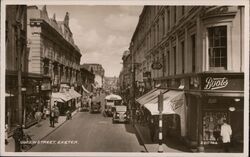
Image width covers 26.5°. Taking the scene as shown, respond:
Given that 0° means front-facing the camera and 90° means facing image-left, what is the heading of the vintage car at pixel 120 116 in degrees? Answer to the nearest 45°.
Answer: approximately 0°

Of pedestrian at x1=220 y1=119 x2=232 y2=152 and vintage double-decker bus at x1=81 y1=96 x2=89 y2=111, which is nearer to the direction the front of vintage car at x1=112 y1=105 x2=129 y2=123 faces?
the pedestrian

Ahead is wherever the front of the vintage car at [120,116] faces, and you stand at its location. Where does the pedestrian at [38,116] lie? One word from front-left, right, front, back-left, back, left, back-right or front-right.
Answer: front-right

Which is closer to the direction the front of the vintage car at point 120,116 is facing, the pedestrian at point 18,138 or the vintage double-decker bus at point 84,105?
the pedestrian

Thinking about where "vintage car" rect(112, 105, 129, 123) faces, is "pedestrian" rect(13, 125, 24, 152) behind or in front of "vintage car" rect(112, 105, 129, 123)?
in front

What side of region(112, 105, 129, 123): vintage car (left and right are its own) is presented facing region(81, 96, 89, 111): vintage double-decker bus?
back

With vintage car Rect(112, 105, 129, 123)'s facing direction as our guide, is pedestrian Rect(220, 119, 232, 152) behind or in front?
in front
